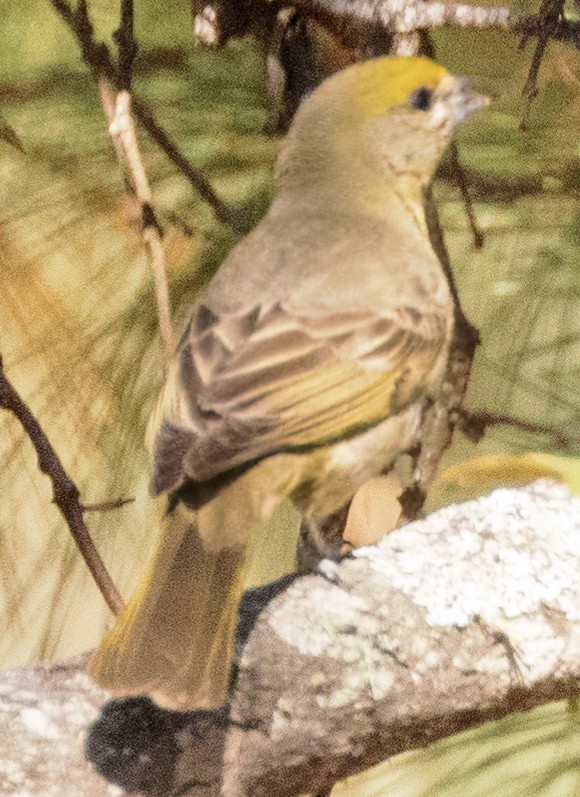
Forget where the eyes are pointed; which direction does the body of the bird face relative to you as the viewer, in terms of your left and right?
facing away from the viewer and to the right of the viewer
